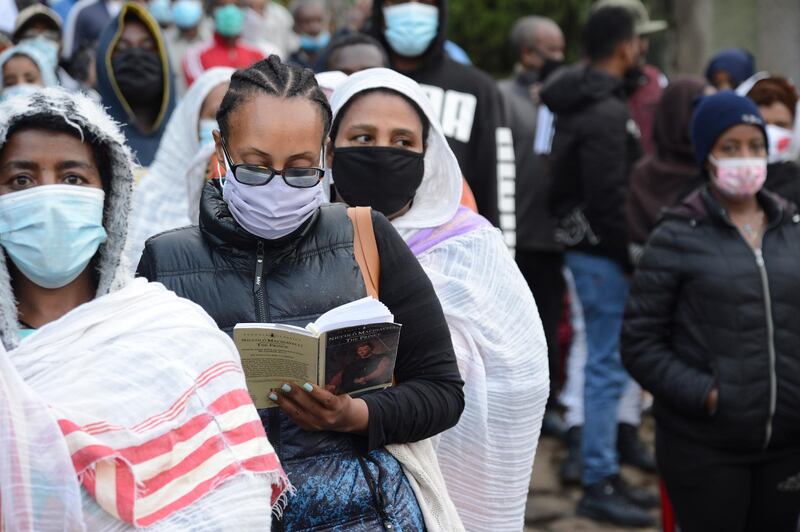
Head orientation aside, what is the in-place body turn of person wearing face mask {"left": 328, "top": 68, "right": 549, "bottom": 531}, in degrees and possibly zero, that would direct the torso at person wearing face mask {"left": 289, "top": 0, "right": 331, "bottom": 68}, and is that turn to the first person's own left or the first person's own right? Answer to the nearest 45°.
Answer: approximately 135° to the first person's own right

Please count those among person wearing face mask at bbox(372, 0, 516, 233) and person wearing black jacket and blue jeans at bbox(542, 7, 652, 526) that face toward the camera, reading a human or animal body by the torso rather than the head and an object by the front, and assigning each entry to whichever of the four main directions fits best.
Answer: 1

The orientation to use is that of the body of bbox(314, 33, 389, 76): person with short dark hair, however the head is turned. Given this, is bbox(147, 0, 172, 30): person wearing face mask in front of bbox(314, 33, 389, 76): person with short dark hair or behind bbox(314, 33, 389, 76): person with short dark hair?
behind

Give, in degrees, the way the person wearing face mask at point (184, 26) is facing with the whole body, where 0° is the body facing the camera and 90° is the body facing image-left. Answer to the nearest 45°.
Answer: approximately 0°

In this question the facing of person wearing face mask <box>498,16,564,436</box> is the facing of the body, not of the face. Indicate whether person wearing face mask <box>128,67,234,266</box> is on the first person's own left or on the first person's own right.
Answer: on the first person's own right

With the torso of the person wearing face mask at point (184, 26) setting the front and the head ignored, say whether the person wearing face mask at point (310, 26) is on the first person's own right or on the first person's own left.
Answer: on the first person's own left
